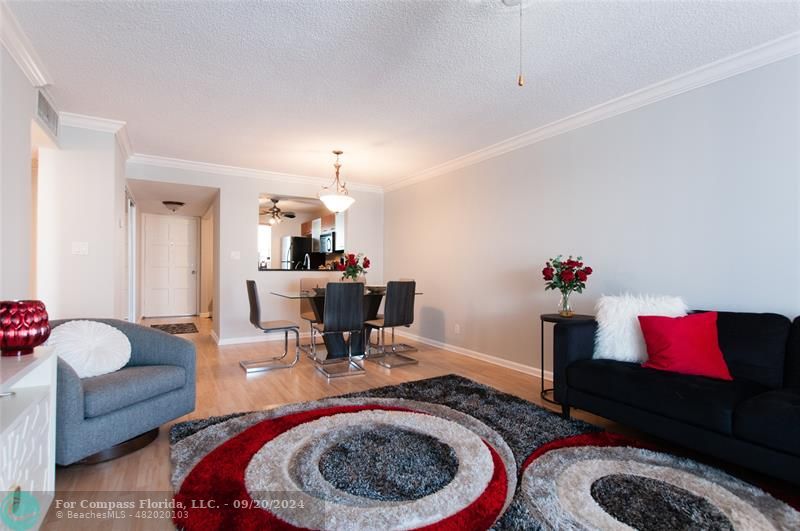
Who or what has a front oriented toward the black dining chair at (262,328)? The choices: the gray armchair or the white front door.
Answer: the white front door

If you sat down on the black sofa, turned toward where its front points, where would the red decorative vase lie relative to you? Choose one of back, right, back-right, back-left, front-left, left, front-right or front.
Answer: front

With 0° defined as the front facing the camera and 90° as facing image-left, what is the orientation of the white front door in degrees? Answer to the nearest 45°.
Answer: approximately 0°

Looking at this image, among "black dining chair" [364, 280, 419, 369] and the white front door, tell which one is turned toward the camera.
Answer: the white front door

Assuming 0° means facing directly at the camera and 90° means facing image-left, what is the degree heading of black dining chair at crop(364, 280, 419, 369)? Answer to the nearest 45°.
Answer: approximately 135°

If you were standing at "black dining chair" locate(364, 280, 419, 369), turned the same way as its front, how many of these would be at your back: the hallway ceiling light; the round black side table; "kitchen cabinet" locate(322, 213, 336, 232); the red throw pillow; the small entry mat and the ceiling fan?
2

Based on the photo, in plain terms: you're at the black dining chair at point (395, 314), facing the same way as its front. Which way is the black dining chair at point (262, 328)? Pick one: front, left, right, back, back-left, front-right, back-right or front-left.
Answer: front-left

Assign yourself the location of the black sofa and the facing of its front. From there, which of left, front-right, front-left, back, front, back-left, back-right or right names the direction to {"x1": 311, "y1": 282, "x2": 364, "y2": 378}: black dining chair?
front-right

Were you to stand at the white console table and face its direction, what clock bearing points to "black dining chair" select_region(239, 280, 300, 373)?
The black dining chair is roughly at 9 o'clock from the white console table.

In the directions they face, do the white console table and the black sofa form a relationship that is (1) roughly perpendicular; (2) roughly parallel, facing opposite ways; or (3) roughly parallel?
roughly parallel, facing opposite ways

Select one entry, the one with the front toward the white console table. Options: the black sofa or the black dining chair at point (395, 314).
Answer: the black sofa

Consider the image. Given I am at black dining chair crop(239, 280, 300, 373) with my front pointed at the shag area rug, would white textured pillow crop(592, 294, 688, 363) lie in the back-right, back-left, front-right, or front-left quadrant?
front-left

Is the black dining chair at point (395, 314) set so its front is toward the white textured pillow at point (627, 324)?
no

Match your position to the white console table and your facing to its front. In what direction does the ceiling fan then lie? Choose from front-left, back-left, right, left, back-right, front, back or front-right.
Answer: left

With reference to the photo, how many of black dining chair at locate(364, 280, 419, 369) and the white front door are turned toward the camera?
1

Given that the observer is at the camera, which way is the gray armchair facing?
facing the viewer and to the right of the viewer

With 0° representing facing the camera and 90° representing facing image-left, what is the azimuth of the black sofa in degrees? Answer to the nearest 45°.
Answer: approximately 45°
